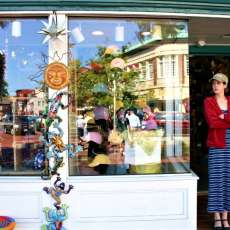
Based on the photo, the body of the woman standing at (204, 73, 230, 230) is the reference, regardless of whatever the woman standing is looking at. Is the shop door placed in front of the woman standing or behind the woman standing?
behind

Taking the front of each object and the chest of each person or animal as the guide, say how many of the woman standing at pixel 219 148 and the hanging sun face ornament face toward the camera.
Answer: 2

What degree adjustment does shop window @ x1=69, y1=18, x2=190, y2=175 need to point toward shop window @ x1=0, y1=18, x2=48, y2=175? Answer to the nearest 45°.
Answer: approximately 90° to its right

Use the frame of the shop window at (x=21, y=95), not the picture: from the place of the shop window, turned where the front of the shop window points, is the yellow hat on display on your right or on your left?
on your left

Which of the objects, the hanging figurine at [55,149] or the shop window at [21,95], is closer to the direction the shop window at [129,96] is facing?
the hanging figurine

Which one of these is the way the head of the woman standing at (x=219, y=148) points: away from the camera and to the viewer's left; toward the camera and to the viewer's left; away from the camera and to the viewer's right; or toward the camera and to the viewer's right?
toward the camera and to the viewer's left

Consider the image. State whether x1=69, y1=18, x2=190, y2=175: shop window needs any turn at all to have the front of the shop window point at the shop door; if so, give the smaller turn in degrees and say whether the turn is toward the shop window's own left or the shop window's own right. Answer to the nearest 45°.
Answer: approximately 135° to the shop window's own left

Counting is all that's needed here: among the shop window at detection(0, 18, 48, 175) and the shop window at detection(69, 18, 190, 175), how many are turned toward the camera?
2

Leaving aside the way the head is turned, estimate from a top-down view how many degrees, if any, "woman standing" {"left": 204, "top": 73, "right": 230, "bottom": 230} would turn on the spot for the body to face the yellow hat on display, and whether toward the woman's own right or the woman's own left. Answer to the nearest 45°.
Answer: approximately 90° to the woman's own right
